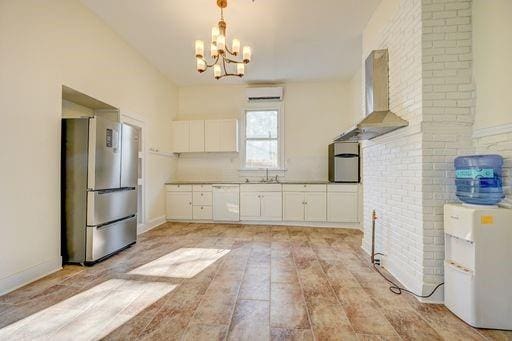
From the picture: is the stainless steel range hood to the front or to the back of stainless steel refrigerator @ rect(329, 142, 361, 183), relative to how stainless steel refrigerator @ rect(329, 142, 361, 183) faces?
to the front

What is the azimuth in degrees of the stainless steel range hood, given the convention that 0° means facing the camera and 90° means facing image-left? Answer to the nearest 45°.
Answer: approximately 45°

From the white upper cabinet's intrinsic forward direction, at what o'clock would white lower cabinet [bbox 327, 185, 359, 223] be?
The white lower cabinet is roughly at 10 o'clock from the white upper cabinet.

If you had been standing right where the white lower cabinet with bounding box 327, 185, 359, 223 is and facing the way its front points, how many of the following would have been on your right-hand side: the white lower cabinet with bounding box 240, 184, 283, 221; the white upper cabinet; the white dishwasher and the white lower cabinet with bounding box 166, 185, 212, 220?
4
